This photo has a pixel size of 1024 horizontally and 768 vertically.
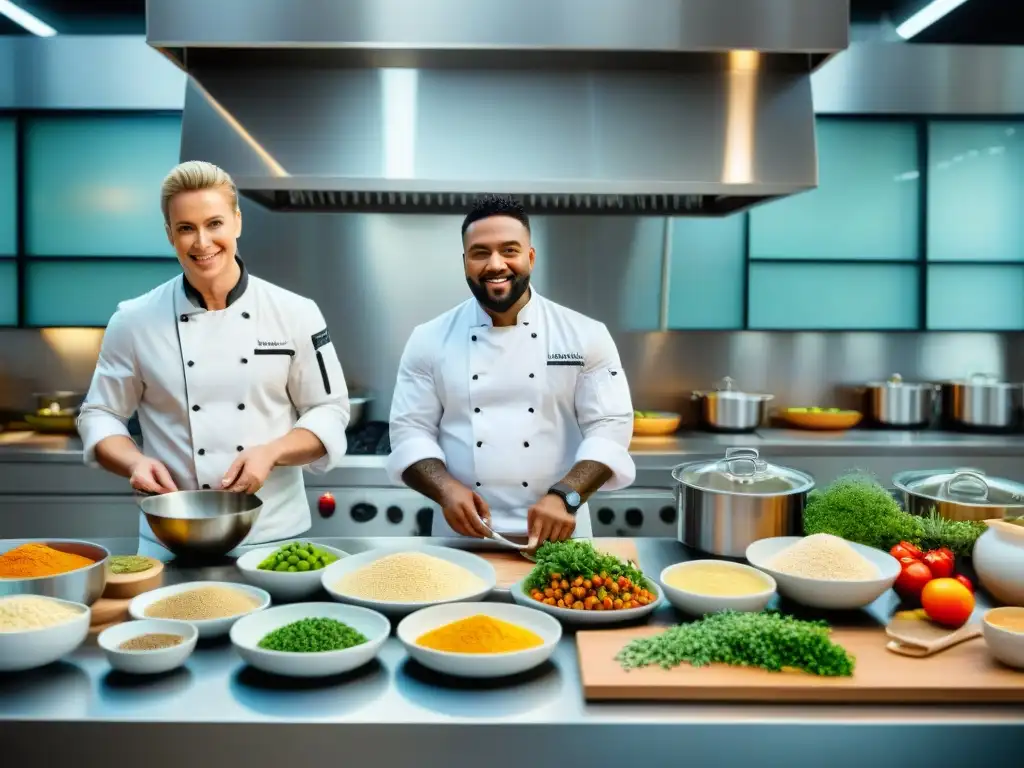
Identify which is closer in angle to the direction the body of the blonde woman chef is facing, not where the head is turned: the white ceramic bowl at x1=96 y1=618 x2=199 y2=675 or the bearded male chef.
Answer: the white ceramic bowl

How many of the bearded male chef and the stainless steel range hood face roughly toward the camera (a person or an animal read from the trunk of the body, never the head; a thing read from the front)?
2

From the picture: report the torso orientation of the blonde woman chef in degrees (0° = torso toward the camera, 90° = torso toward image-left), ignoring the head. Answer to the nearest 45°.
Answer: approximately 0°

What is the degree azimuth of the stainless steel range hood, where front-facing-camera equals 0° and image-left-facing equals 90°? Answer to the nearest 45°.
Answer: approximately 0°

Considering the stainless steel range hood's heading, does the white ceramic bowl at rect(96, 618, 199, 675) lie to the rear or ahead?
ahead

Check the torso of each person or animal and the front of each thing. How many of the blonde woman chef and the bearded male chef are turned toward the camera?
2

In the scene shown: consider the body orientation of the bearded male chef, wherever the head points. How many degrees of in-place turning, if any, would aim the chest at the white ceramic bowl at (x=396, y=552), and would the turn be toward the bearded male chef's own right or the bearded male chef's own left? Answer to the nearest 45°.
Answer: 0° — they already face it
